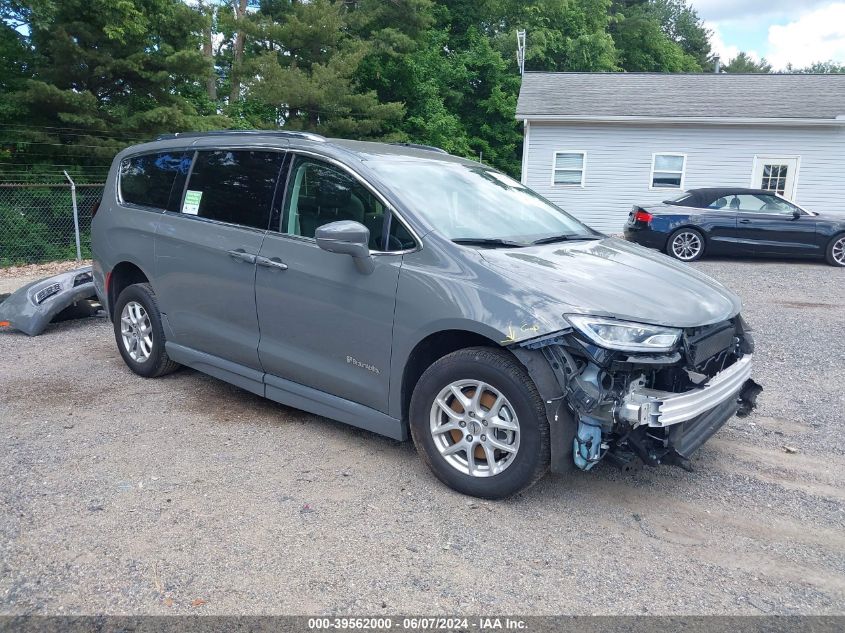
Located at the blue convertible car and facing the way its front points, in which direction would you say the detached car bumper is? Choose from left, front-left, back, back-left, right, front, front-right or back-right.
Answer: back-right

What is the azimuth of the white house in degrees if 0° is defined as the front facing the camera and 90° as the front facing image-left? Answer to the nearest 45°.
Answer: approximately 0°

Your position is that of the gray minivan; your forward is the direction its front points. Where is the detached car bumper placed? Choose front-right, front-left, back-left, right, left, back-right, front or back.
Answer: back

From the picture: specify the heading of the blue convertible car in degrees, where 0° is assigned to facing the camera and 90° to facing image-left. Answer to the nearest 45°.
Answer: approximately 270°

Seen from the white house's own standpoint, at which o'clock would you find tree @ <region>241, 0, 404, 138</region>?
The tree is roughly at 3 o'clock from the white house.

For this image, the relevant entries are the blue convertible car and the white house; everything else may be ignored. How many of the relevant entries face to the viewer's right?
1

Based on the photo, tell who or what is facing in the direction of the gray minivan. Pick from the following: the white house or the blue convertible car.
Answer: the white house

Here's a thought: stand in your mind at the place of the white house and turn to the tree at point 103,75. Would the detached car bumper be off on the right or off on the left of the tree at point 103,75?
left

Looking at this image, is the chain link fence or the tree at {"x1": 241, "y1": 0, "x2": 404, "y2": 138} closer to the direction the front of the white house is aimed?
the chain link fence

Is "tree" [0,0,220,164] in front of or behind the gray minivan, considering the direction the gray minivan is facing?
behind

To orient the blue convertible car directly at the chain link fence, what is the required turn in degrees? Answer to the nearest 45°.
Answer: approximately 180°

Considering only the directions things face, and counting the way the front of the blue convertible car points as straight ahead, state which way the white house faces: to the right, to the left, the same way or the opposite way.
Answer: to the right
